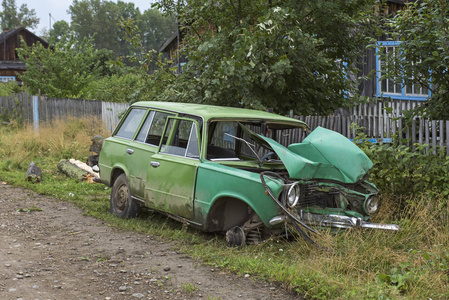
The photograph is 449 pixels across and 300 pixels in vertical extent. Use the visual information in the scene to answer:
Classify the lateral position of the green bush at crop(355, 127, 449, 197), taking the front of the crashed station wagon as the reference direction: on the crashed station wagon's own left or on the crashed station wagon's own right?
on the crashed station wagon's own left

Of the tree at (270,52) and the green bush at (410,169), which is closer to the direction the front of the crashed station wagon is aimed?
the green bush

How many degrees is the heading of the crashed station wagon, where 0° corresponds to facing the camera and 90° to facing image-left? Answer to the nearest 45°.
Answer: approximately 315°

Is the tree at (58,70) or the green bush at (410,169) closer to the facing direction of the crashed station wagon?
the green bush

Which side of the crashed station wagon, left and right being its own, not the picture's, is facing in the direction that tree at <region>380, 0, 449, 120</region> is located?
left

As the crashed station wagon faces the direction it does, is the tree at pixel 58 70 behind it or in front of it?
behind

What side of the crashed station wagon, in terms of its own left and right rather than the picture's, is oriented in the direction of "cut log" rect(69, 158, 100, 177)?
back

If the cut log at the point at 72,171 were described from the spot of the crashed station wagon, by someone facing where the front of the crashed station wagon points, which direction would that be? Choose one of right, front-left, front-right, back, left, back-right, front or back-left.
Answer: back

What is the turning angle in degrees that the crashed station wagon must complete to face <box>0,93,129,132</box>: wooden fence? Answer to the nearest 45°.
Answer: approximately 180°

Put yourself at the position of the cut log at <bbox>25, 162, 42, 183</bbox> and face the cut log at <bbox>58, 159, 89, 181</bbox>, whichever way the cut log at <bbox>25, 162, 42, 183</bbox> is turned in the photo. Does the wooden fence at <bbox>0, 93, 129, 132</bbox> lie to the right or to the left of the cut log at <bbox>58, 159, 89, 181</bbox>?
left

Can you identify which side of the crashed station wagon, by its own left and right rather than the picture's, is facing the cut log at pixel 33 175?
back
